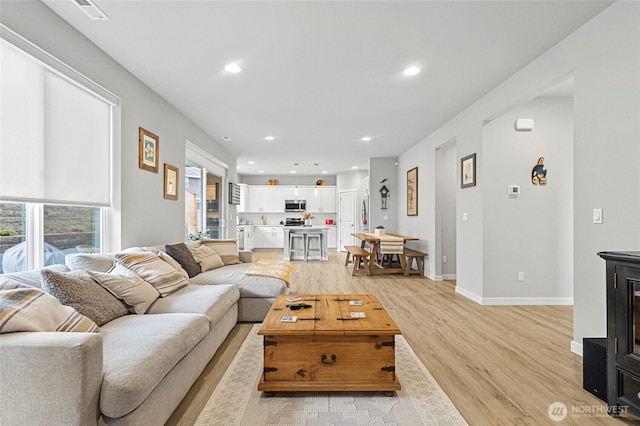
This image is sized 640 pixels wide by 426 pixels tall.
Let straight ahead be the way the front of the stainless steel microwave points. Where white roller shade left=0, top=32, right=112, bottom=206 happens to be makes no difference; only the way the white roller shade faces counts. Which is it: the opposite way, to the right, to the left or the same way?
to the left

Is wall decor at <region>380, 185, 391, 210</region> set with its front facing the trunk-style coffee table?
yes

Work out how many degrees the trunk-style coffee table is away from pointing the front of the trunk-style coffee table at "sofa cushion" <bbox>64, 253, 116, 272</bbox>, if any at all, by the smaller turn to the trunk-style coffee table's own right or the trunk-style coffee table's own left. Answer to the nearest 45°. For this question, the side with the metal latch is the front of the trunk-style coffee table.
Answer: approximately 90° to the trunk-style coffee table's own right

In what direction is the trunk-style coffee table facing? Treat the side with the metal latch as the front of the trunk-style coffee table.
toward the camera

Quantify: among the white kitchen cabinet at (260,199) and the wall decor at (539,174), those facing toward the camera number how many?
2

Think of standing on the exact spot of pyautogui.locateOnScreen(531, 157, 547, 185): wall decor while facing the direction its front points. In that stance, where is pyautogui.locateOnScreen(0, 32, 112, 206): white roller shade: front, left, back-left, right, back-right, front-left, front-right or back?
front-right

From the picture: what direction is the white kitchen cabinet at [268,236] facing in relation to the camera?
toward the camera

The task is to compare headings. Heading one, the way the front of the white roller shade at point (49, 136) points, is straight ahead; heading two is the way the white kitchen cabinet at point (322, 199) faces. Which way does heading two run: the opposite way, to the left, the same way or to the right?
to the right

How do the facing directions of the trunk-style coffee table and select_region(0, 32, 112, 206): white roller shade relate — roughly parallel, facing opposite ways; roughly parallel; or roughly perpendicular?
roughly perpendicular

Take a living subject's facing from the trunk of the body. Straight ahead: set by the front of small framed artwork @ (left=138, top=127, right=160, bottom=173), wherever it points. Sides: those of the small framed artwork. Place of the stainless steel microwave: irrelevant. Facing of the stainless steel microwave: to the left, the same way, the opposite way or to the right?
to the right
